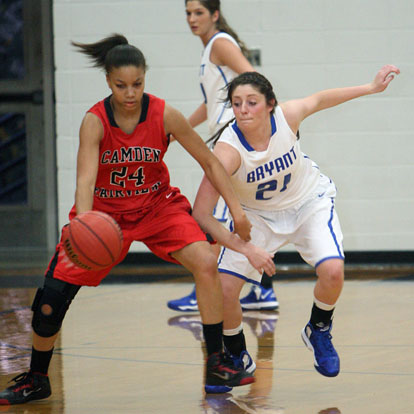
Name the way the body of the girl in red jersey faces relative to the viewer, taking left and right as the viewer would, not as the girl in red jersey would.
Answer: facing the viewer

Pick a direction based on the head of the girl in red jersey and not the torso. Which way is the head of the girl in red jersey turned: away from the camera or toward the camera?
toward the camera

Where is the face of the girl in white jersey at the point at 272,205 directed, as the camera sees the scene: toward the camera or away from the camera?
toward the camera

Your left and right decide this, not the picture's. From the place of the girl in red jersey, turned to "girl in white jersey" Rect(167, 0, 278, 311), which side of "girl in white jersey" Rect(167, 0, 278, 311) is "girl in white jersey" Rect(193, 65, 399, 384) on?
right

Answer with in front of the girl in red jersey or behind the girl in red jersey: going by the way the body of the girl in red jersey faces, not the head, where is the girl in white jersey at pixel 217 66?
behind

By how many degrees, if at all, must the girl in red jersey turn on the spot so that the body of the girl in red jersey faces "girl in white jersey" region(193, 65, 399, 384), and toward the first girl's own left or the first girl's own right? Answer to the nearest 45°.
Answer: approximately 90° to the first girl's own left

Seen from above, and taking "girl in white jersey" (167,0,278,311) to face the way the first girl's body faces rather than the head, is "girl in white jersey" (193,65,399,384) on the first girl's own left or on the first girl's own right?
on the first girl's own left
